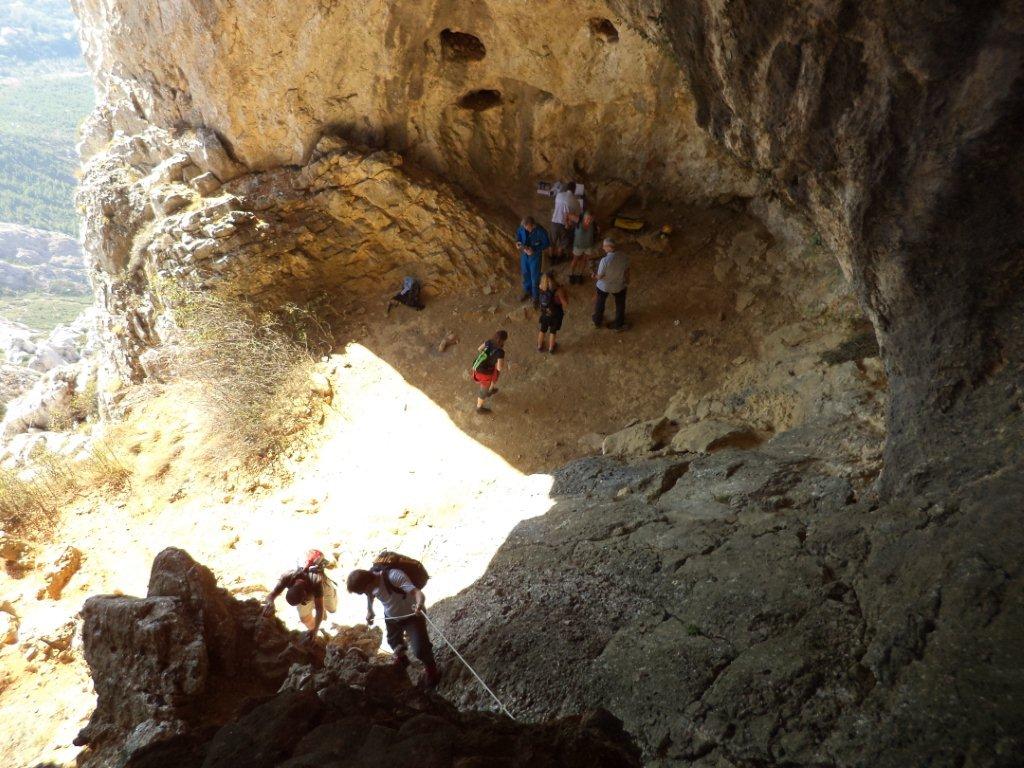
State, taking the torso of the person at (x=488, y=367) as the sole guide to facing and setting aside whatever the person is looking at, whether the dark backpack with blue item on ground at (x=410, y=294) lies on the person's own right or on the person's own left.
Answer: on the person's own left
